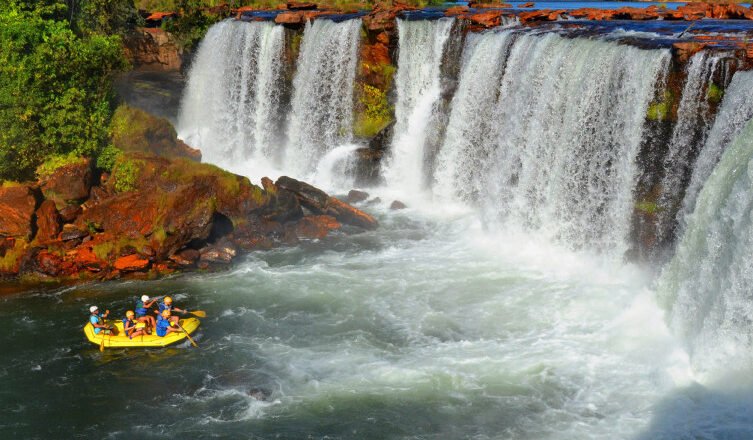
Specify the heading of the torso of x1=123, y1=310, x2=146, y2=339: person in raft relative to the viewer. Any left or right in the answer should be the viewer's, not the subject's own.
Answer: facing to the right of the viewer

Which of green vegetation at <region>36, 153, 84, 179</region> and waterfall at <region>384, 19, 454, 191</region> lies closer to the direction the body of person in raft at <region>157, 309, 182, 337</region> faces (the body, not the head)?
the waterfall

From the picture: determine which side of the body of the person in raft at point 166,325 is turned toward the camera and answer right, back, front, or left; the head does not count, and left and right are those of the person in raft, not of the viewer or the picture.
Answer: right

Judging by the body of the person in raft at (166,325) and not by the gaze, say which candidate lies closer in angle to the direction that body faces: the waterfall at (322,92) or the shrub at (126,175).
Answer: the waterfall

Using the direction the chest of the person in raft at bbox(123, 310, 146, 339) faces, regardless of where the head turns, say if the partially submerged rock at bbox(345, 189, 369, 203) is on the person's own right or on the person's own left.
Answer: on the person's own left

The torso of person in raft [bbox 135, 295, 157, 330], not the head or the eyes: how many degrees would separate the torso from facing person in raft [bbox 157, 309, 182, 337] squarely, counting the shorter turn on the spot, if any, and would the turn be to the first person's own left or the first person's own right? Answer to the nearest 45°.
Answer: approximately 45° to the first person's own right

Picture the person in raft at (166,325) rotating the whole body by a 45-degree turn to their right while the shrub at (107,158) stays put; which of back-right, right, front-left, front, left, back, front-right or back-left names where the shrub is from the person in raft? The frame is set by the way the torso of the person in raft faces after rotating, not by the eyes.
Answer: back-left

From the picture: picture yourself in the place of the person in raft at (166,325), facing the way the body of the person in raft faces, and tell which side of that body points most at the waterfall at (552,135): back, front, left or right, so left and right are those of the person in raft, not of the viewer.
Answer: front

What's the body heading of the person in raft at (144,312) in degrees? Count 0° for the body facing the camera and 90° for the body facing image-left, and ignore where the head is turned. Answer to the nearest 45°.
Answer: approximately 270°

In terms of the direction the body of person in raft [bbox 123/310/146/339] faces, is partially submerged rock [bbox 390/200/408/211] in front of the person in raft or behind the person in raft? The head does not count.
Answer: in front

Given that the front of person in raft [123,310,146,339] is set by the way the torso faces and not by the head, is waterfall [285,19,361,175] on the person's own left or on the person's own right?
on the person's own left

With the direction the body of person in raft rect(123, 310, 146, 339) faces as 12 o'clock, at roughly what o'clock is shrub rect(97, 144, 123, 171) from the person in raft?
The shrub is roughly at 9 o'clock from the person in raft.
